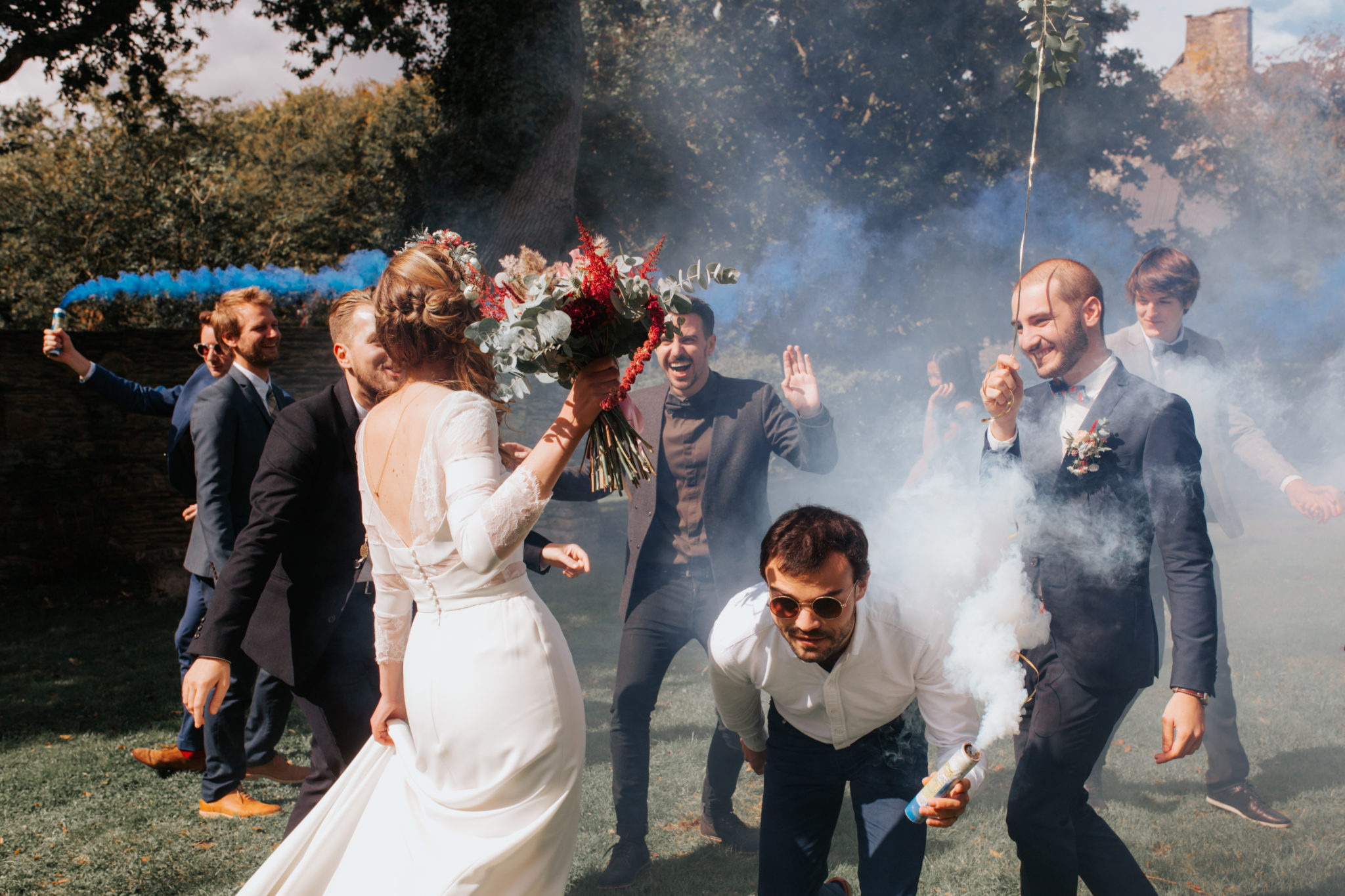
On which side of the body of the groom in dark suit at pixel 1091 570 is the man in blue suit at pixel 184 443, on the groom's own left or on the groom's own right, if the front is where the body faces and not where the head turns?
on the groom's own right

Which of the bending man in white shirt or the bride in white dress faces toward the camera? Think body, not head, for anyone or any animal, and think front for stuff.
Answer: the bending man in white shirt

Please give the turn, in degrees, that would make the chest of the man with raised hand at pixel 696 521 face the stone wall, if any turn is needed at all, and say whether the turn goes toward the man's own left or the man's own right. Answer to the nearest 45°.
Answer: approximately 135° to the man's own right

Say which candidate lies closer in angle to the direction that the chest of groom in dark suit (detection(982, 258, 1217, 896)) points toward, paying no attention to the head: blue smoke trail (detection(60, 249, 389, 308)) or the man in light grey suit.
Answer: the blue smoke trail

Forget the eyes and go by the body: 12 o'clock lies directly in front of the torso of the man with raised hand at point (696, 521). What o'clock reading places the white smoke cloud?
The white smoke cloud is roughly at 11 o'clock from the man with raised hand.

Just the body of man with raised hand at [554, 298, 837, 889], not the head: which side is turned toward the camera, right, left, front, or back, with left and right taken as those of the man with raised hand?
front

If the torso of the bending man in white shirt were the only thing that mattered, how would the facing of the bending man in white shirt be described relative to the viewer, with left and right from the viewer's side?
facing the viewer

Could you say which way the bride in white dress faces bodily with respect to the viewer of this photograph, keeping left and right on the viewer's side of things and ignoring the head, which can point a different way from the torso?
facing away from the viewer and to the right of the viewer

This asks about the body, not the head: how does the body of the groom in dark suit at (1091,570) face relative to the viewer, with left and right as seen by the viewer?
facing the viewer and to the left of the viewer

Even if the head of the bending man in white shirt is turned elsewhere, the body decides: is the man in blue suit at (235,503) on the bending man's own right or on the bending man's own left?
on the bending man's own right

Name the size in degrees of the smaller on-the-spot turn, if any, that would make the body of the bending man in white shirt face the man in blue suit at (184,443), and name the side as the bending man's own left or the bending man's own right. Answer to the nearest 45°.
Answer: approximately 135° to the bending man's own right

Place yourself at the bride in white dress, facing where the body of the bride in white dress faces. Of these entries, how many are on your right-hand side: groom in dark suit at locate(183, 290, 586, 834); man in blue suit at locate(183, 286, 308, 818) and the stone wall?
0

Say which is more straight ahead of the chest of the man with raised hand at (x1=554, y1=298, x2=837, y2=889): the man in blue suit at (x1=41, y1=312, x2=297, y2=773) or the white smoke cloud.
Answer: the white smoke cloud

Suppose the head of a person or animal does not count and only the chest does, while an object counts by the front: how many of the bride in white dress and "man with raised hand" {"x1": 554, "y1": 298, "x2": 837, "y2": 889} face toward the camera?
1

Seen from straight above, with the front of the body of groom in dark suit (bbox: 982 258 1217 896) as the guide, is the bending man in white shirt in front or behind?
in front

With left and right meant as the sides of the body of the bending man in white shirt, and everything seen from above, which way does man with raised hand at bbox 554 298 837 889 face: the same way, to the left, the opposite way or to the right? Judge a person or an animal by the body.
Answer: the same way

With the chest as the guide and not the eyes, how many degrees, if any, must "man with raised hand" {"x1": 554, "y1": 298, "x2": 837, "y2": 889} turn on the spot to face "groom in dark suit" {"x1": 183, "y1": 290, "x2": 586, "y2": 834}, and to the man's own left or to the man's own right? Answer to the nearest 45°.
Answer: approximately 45° to the man's own right
